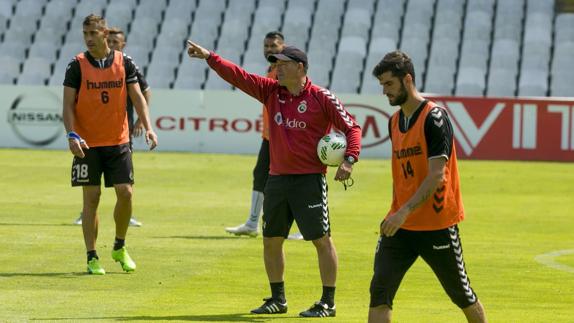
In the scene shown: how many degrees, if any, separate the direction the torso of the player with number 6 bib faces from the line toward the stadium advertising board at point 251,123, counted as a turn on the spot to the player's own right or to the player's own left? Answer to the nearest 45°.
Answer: approximately 180°

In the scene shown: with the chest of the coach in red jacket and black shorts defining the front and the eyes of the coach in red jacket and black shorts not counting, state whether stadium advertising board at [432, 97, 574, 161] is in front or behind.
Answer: behind

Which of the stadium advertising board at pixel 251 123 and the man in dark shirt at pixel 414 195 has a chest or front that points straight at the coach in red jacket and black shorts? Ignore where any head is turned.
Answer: the stadium advertising board

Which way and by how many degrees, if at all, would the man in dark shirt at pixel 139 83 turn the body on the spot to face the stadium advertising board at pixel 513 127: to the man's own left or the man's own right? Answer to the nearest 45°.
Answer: approximately 135° to the man's own left

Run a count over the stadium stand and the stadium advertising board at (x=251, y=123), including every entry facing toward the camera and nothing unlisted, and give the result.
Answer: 2

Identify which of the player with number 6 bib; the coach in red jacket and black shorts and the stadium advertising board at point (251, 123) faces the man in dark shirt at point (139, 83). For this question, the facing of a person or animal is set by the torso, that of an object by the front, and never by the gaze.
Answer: the stadium advertising board

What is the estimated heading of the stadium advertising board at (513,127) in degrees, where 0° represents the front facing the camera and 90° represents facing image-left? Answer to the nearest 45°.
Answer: approximately 0°

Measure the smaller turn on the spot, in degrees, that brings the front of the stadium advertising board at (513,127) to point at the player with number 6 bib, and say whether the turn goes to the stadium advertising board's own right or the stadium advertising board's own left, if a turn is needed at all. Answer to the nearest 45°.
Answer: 0° — it already faces them
